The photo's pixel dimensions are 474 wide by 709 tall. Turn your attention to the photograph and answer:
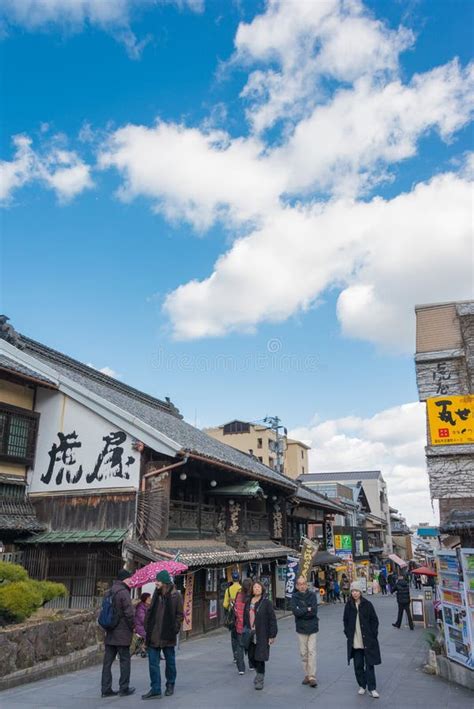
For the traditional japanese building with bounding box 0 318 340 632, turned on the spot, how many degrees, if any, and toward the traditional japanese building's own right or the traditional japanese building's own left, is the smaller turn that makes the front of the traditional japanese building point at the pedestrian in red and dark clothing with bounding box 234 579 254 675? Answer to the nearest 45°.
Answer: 0° — it already faces them

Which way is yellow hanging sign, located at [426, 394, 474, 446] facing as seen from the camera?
toward the camera

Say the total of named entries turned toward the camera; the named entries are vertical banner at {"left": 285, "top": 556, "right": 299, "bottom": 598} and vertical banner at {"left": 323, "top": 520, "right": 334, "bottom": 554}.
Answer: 2

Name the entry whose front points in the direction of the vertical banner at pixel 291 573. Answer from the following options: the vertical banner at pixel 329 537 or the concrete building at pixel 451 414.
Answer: the vertical banner at pixel 329 537

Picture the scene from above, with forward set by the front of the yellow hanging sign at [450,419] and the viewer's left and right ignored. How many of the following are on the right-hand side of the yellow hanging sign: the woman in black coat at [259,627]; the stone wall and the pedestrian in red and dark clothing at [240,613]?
3

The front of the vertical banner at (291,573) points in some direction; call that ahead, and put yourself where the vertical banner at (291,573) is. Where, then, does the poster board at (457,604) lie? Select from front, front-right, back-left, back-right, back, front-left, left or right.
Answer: front

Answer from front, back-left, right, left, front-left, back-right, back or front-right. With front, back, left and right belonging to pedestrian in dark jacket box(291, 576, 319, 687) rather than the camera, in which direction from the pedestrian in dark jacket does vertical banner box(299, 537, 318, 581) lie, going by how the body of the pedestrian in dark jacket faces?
back

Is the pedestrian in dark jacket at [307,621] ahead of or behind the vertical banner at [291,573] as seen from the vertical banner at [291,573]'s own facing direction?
ahead

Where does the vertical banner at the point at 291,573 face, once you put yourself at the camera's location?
facing the viewer

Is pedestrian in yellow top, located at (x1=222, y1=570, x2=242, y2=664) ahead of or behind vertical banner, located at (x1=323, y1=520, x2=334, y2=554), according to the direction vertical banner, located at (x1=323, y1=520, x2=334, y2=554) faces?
ahead

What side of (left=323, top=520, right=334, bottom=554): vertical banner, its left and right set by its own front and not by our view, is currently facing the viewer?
front

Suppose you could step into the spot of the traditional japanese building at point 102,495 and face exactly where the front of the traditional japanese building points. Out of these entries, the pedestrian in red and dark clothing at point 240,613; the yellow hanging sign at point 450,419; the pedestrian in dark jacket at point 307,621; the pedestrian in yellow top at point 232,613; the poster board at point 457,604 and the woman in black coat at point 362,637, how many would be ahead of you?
6

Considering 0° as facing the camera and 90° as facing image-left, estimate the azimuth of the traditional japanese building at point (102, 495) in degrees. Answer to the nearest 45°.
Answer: approximately 315°
